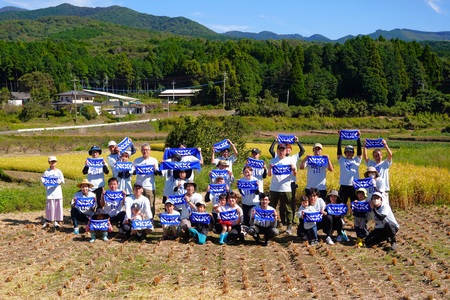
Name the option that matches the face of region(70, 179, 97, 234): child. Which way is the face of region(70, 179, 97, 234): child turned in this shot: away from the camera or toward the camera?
toward the camera

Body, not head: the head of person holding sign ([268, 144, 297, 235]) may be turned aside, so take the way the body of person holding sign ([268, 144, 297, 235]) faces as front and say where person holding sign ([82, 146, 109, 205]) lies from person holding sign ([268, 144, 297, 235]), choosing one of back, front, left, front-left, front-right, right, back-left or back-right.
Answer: right

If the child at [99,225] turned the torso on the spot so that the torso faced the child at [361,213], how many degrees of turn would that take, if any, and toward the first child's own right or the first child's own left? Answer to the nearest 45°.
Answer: approximately 90° to the first child's own left

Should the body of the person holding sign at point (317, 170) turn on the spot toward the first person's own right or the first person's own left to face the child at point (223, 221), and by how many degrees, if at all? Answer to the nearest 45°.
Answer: approximately 45° to the first person's own right

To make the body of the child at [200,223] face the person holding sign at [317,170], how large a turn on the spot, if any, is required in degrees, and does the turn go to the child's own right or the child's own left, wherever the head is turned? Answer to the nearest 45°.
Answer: approximately 90° to the child's own left

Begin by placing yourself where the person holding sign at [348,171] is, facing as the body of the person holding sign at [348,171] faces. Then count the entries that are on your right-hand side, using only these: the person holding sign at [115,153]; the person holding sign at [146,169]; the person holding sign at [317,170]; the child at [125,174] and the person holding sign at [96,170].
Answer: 5

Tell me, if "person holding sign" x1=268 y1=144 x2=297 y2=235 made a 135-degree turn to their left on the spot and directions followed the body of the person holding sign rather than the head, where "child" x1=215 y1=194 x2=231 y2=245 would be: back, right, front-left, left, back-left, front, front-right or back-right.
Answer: back

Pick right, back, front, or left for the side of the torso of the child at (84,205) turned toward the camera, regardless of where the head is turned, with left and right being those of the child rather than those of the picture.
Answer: front

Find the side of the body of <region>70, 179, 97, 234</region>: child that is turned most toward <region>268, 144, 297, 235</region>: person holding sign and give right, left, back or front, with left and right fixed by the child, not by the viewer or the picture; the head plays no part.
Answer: left

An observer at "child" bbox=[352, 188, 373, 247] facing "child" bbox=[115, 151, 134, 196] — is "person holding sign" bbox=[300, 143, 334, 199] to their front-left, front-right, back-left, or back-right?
front-right

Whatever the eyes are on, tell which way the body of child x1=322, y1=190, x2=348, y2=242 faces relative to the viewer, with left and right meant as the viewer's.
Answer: facing the viewer

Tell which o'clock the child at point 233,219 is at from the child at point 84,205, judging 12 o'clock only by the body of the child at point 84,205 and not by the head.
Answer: the child at point 233,219 is roughly at 10 o'clock from the child at point 84,205.

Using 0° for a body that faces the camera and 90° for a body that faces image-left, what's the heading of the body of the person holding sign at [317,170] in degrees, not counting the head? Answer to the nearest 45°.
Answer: approximately 0°

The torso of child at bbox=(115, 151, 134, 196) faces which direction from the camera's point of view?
toward the camera
